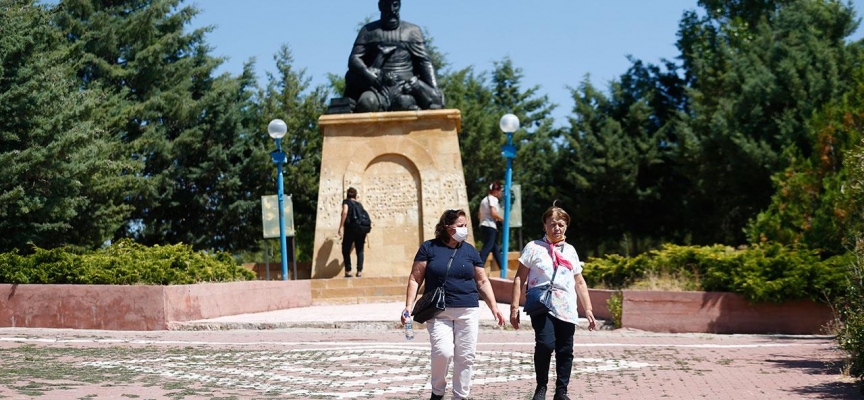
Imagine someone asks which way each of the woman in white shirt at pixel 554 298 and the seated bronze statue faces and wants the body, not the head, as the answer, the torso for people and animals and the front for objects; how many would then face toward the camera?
2

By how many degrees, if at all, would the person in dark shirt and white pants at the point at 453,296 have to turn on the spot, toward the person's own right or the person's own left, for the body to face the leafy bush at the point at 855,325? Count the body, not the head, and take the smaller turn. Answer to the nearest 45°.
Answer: approximately 90° to the person's own left

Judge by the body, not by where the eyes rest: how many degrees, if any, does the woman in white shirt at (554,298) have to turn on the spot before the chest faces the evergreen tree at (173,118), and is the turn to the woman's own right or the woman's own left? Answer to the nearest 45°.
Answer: approximately 135° to the woman's own right

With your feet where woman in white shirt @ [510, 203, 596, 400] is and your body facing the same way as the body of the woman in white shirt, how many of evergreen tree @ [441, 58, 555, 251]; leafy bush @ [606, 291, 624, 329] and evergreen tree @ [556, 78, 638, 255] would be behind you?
3

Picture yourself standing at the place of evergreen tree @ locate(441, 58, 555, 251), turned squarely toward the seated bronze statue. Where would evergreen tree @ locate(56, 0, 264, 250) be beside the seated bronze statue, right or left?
right

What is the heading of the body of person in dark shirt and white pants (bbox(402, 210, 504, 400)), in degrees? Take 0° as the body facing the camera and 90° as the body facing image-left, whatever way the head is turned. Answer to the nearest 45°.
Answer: approximately 0°

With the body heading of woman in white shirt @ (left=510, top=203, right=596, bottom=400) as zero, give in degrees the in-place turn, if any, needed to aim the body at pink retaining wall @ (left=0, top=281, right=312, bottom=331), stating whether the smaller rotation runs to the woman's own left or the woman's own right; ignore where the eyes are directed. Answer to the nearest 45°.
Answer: approximately 135° to the woman's own right

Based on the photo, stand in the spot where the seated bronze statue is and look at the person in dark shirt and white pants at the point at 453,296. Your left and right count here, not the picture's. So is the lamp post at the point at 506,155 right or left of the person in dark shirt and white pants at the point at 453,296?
left

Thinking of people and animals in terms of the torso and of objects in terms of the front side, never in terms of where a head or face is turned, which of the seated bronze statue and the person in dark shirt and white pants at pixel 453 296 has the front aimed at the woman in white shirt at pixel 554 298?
the seated bronze statue

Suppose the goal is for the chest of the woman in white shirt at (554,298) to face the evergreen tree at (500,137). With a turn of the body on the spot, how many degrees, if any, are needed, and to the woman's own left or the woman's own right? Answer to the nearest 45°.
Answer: approximately 180°
